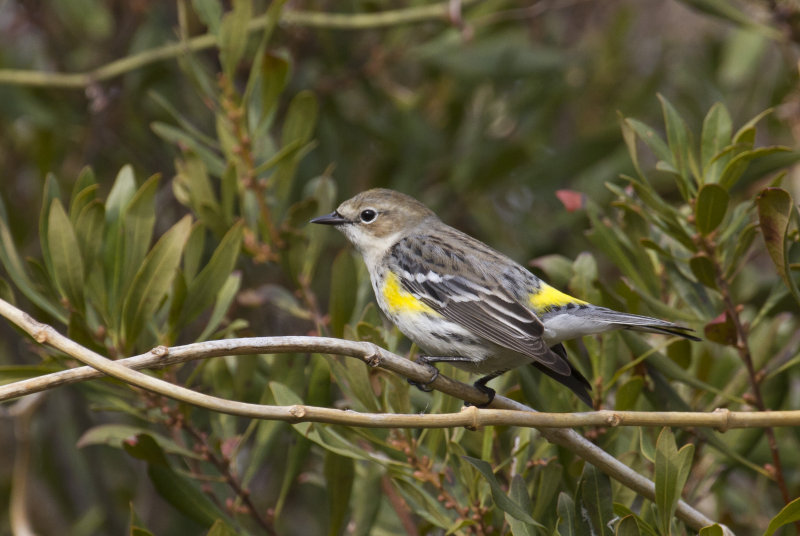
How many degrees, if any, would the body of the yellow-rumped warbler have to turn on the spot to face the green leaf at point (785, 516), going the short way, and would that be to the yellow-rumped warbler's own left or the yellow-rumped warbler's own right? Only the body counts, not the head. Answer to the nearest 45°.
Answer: approximately 135° to the yellow-rumped warbler's own left

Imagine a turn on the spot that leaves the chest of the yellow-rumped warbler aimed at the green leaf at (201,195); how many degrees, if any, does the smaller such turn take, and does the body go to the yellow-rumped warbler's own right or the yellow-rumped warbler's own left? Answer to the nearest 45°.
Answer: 0° — it already faces it

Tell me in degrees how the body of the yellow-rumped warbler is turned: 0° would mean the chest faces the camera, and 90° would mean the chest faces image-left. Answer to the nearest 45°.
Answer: approximately 90°

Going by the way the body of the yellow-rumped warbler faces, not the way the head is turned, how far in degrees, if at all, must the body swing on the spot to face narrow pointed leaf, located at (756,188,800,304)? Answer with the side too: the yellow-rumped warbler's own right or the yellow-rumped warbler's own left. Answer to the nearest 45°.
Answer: approximately 135° to the yellow-rumped warbler's own right

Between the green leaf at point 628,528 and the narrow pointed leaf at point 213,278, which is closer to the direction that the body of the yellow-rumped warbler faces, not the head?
the narrow pointed leaf

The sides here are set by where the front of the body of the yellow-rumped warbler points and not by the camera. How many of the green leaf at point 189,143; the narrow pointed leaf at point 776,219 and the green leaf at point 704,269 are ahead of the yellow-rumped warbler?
1
